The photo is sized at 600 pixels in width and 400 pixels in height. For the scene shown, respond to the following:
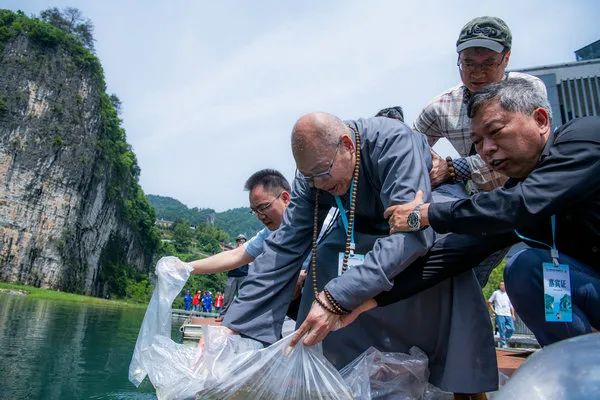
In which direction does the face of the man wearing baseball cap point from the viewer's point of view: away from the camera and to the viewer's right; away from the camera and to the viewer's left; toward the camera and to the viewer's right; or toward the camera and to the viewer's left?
toward the camera and to the viewer's left

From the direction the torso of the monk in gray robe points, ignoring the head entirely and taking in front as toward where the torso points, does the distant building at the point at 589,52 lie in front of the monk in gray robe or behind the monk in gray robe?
behind

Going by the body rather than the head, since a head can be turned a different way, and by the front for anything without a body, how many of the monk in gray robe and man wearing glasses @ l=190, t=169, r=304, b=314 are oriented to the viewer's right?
0

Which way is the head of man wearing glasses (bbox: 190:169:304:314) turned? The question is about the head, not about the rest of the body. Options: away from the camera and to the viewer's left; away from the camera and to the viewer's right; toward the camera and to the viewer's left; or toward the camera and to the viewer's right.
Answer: toward the camera and to the viewer's left

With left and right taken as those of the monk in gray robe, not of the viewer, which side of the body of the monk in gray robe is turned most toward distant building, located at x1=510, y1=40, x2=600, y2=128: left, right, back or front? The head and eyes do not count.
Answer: back

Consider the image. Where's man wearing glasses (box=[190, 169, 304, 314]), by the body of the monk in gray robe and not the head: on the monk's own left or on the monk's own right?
on the monk's own right

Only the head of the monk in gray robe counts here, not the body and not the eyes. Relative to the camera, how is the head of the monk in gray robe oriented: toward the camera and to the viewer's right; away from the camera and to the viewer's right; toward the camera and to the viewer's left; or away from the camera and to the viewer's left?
toward the camera and to the viewer's left

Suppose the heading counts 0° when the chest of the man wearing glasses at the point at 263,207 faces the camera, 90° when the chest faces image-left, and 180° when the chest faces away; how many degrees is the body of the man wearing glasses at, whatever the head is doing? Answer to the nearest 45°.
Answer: approximately 45°

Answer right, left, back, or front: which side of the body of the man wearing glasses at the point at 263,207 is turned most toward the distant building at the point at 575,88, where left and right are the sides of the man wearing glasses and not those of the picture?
back

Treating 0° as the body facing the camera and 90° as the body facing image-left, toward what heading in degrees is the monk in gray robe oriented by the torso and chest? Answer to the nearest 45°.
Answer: approximately 45°

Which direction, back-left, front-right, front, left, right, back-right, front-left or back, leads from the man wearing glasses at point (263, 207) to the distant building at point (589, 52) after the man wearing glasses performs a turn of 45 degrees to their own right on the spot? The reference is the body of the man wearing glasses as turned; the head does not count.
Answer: back-right
